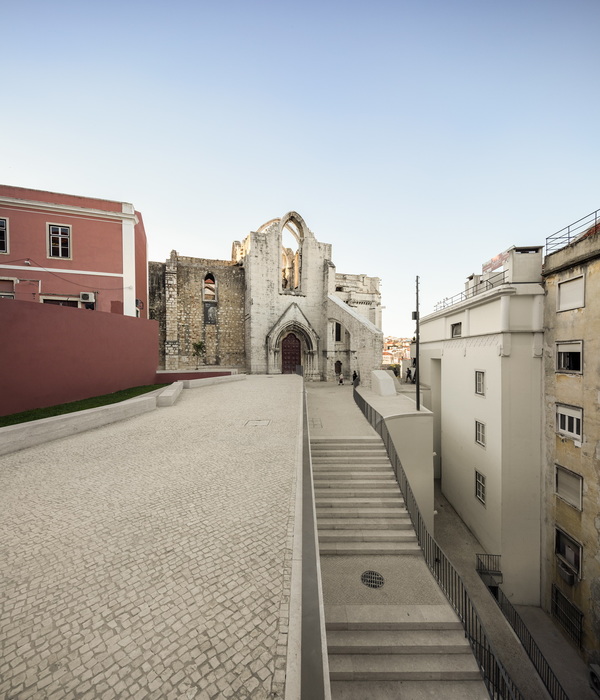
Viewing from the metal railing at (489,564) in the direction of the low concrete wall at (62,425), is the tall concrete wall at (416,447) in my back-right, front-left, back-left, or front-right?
front-right

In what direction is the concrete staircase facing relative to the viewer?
toward the camera

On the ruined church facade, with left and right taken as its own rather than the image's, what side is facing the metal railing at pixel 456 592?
front

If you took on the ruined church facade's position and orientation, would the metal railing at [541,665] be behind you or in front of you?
in front

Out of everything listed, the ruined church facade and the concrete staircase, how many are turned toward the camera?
2

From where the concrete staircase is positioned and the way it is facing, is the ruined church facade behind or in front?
behind
